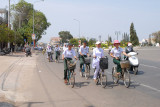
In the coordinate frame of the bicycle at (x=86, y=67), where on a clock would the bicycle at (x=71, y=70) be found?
the bicycle at (x=71, y=70) is roughly at 2 o'clock from the bicycle at (x=86, y=67).

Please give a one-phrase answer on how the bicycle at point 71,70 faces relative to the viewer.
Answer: facing the viewer

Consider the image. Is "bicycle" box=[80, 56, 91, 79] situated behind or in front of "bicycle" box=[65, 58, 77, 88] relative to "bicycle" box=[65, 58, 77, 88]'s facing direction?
behind

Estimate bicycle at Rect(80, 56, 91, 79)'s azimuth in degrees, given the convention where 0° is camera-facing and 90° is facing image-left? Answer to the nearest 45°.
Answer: approximately 315°

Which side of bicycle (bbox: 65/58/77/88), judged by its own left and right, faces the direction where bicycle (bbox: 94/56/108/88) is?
left

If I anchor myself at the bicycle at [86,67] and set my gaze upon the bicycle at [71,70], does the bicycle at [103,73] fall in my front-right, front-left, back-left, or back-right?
front-left

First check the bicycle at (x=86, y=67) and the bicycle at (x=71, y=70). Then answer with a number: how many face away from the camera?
0
